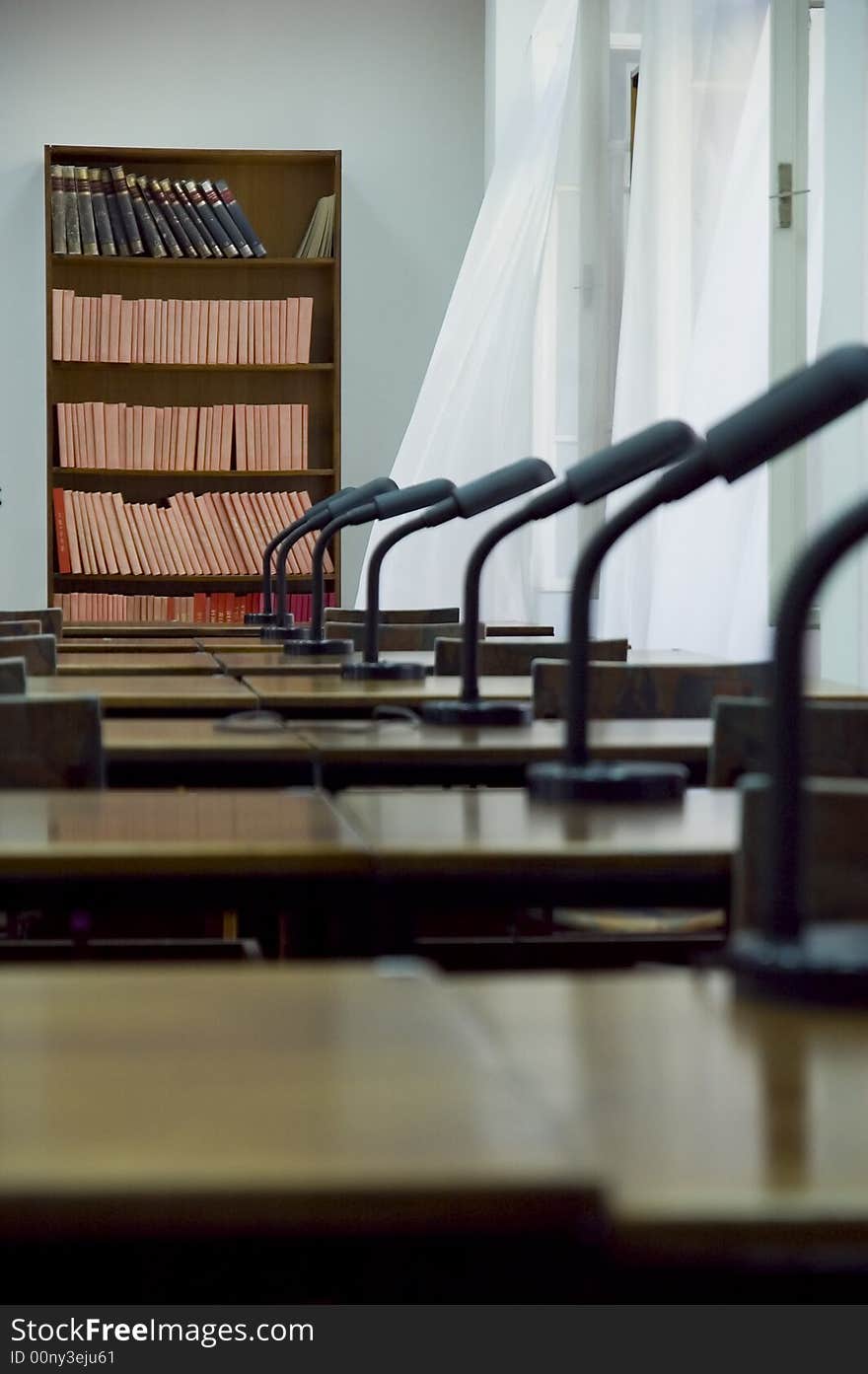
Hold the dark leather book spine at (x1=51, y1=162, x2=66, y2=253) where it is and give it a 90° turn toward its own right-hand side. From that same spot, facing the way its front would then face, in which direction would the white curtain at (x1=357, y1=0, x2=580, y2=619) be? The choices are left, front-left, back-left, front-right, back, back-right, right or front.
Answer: back-left

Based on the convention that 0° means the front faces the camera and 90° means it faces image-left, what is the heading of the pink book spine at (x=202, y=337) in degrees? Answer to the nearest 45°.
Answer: approximately 0°

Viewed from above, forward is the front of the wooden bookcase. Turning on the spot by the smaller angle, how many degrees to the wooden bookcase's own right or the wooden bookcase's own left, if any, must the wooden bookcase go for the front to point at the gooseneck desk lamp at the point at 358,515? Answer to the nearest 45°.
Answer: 0° — it already faces it

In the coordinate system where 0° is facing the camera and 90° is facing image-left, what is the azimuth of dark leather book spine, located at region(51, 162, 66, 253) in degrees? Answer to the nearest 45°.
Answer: approximately 0°

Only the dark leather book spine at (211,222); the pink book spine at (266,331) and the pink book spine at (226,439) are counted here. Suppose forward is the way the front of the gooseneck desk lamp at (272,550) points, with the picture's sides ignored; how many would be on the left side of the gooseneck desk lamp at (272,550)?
3

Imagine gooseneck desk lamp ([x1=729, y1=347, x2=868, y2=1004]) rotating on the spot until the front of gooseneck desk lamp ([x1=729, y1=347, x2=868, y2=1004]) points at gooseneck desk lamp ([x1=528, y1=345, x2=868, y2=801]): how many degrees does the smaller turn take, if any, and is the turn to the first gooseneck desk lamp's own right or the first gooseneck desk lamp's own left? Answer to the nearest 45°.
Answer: approximately 90° to the first gooseneck desk lamp's own left
